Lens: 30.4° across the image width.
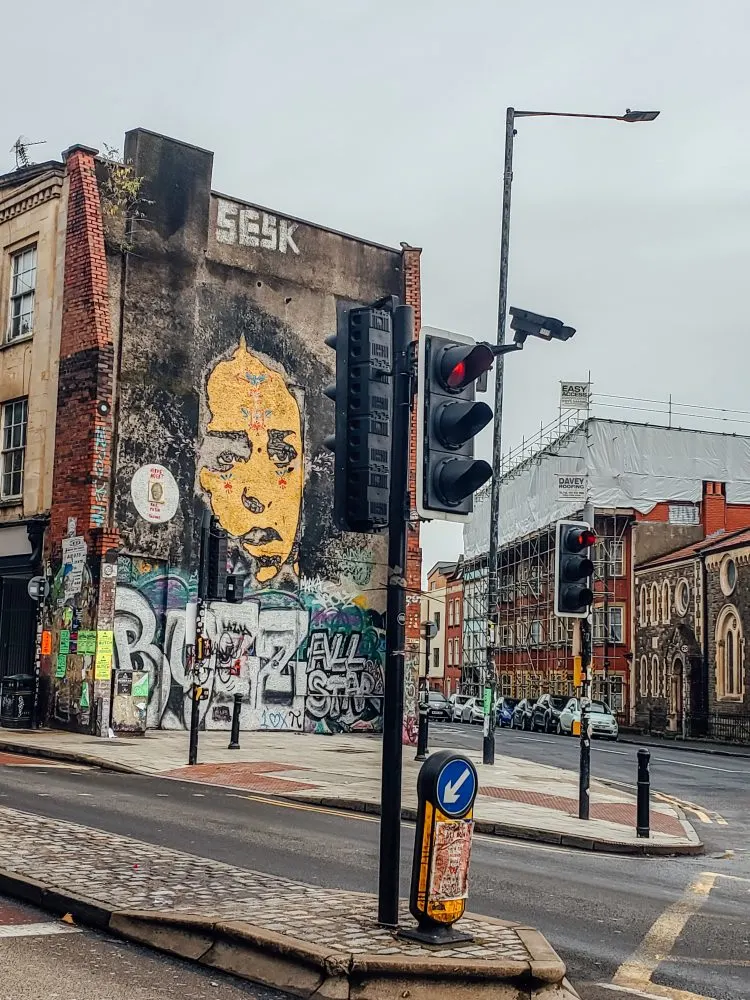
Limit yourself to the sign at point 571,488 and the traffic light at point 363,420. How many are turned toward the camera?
1

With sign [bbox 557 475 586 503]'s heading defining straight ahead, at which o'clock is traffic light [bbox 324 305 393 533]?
The traffic light is roughly at 12 o'clock from the sign.

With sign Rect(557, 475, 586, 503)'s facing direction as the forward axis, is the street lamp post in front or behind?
in front

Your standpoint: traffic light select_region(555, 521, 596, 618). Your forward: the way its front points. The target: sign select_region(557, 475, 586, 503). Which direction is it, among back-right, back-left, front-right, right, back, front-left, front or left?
back-left

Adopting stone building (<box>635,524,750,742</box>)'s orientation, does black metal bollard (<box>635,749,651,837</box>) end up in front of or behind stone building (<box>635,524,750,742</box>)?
in front

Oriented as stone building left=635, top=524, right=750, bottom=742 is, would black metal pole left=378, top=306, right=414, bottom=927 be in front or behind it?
in front

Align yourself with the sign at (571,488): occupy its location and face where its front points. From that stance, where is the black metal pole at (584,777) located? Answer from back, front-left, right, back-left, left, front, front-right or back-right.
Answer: front

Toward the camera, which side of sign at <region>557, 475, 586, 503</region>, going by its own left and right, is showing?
front

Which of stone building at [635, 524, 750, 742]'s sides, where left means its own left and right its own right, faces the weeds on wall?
front

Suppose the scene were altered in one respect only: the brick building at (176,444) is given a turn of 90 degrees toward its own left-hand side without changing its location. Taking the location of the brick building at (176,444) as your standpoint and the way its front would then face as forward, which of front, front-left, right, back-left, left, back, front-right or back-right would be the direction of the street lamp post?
front

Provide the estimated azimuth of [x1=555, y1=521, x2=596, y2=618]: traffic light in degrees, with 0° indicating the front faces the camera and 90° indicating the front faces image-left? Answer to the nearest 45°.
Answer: approximately 315°

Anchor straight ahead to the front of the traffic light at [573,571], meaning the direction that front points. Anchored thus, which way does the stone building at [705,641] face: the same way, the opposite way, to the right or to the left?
to the right

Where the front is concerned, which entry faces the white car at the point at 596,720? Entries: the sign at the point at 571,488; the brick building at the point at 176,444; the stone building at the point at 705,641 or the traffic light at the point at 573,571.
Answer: the stone building at the point at 705,641
